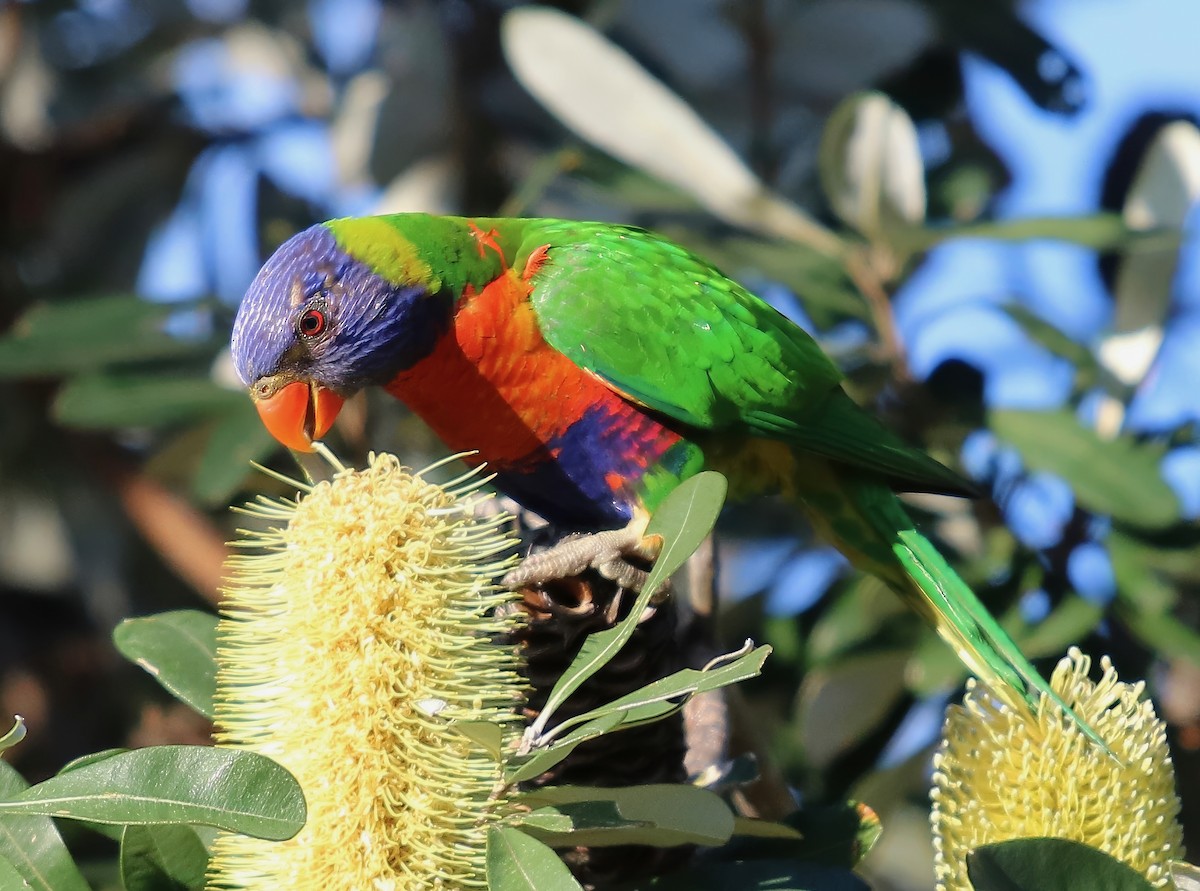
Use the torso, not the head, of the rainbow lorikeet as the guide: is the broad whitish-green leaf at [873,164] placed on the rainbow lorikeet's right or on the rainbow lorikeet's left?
on the rainbow lorikeet's right

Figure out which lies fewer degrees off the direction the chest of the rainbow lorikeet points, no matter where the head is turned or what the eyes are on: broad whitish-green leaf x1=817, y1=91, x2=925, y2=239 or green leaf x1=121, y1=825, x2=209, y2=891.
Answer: the green leaf

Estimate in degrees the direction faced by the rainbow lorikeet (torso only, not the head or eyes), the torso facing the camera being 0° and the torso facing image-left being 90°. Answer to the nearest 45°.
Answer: approximately 90°

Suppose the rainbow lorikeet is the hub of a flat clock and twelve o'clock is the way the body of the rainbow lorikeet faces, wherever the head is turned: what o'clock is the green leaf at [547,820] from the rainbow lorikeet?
The green leaf is roughly at 9 o'clock from the rainbow lorikeet.

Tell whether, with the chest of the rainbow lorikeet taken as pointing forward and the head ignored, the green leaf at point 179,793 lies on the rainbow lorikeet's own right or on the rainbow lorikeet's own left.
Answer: on the rainbow lorikeet's own left

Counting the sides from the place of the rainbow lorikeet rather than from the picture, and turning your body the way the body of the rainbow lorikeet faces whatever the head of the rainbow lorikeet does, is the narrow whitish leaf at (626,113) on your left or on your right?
on your right

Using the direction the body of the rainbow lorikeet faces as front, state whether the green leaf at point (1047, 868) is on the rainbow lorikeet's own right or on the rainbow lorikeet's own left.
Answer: on the rainbow lorikeet's own left
